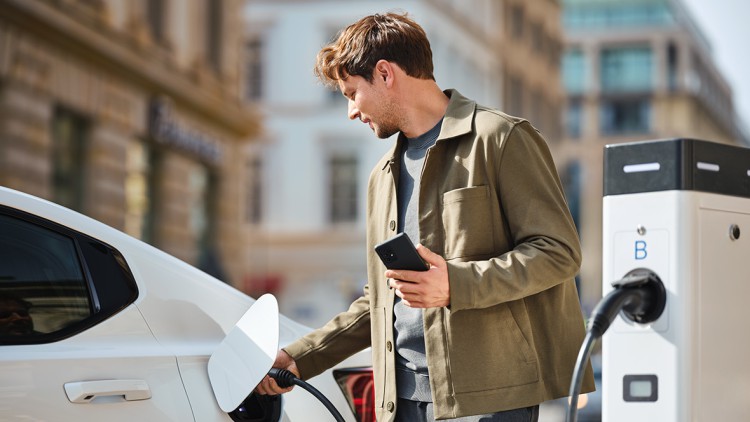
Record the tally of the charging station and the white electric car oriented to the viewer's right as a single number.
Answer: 0

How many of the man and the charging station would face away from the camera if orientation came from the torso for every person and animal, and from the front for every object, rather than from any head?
0

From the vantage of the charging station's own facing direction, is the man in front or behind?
in front

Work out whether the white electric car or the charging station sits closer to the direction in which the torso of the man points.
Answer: the white electric car

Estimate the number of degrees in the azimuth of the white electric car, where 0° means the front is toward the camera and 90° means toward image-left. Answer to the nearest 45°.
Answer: approximately 90°

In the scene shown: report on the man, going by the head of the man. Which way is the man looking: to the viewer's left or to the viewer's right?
to the viewer's left

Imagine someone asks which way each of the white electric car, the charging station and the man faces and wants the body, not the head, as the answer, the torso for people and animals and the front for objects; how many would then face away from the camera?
0

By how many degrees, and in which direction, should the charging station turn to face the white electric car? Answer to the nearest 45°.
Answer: approximately 45° to its right

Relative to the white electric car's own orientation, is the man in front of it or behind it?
behind

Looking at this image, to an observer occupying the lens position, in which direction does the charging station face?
facing the viewer and to the left of the viewer

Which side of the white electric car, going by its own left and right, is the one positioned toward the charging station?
back
